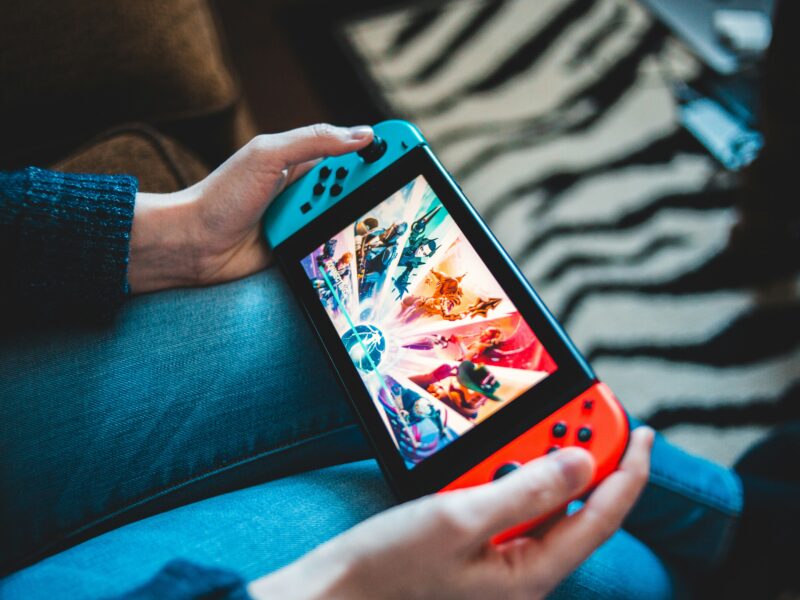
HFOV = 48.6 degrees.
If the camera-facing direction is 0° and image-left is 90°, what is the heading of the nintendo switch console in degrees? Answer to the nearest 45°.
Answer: approximately 0°

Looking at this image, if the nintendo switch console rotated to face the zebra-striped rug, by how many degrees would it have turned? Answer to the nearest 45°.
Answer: approximately 135° to its left
